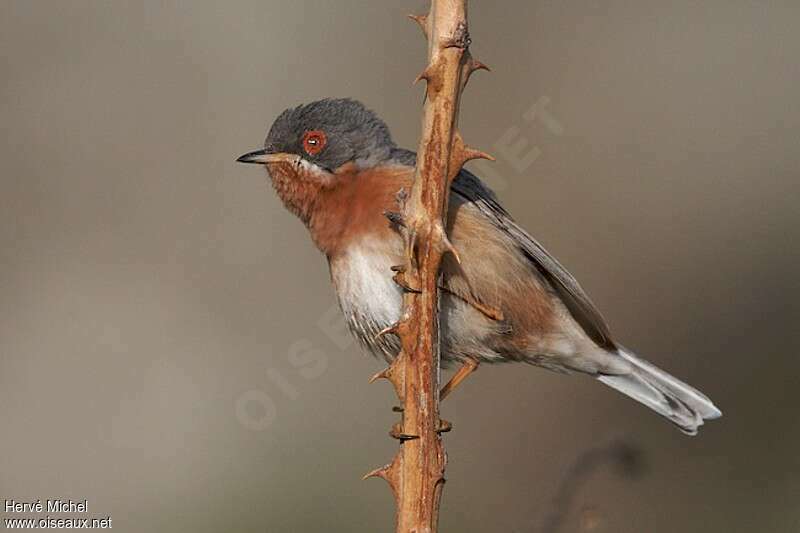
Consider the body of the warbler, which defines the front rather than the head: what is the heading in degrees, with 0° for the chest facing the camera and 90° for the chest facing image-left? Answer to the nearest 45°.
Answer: approximately 90°
